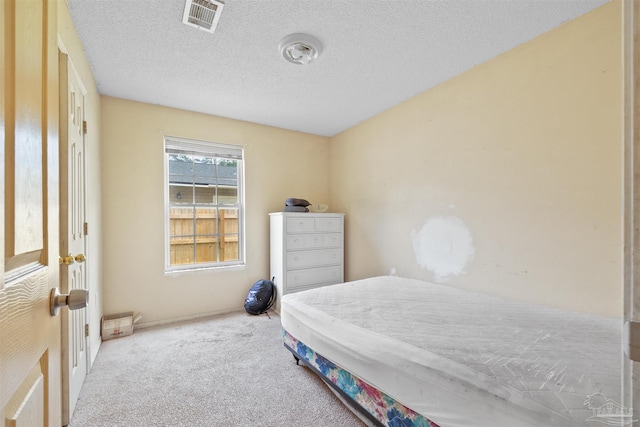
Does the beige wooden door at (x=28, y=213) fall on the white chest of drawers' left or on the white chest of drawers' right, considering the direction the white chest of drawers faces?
on its right

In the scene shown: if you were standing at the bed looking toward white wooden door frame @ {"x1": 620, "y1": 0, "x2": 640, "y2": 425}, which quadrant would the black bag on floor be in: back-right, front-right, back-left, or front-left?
back-right

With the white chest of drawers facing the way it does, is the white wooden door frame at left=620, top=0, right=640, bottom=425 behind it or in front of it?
in front

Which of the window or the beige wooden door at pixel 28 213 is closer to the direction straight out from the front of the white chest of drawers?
the beige wooden door

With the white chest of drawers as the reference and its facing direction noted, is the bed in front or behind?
in front

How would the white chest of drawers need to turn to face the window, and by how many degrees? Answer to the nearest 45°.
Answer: approximately 135° to its right

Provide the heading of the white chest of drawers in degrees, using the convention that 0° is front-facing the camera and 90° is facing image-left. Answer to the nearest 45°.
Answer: approximately 315°

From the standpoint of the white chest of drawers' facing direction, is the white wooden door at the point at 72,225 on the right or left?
on its right
